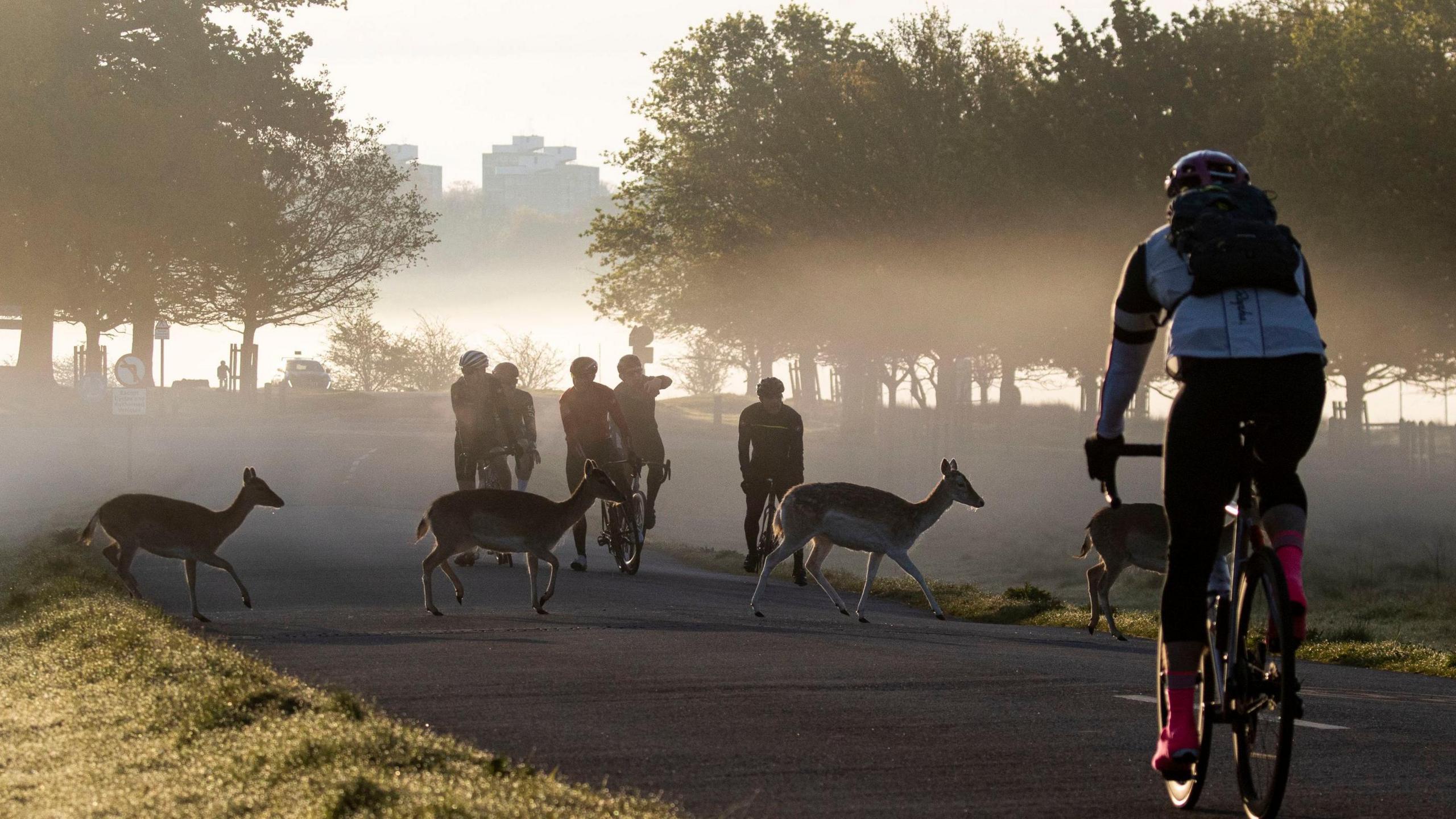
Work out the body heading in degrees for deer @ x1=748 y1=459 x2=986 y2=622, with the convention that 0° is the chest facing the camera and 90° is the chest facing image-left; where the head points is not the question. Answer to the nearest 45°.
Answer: approximately 270°

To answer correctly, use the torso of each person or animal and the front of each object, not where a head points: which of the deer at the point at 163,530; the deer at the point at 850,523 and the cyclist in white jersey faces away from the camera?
the cyclist in white jersey

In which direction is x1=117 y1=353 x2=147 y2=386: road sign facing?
toward the camera

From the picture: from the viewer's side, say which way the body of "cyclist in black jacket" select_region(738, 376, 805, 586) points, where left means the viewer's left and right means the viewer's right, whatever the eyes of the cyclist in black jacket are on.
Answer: facing the viewer

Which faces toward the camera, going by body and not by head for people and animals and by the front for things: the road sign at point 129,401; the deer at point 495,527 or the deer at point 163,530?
the road sign

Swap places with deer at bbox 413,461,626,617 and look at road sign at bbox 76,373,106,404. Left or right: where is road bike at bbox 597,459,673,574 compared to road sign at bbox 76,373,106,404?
right

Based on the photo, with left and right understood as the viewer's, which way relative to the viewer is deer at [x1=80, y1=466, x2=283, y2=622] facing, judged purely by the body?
facing to the right of the viewer

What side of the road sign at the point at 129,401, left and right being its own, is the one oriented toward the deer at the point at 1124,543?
front

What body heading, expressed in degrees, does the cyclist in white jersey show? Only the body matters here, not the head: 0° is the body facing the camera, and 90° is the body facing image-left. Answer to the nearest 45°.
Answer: approximately 180°

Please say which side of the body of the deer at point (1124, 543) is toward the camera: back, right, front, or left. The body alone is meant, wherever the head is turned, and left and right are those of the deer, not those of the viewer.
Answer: right

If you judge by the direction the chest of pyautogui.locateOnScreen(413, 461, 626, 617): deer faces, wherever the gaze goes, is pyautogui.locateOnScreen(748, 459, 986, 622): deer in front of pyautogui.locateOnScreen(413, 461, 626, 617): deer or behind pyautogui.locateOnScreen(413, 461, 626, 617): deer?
in front

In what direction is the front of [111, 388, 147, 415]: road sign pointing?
toward the camera

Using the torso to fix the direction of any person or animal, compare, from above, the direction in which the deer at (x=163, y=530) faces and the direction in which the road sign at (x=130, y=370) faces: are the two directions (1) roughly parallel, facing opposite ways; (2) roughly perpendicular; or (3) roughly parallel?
roughly perpendicular

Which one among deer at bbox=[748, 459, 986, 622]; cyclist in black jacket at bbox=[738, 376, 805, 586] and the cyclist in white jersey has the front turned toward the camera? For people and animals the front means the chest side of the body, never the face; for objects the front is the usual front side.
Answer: the cyclist in black jacket

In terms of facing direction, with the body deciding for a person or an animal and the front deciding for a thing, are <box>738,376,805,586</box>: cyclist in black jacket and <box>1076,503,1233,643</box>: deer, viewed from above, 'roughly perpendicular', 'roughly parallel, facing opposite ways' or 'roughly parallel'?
roughly perpendicular

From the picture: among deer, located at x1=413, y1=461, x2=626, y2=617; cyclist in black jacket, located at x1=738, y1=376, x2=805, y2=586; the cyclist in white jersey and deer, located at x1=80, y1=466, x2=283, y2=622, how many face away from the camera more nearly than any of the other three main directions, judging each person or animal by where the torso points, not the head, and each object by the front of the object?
1

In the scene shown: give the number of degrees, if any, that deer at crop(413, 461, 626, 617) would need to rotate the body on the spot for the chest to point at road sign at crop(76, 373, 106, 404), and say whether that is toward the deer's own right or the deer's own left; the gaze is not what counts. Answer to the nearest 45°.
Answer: approximately 90° to the deer's own left

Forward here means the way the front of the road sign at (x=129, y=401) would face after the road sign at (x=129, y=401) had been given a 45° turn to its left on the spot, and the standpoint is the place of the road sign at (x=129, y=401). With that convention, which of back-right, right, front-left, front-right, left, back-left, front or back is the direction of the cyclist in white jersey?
front-right

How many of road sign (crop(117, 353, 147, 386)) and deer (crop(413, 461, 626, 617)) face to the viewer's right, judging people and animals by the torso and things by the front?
1
